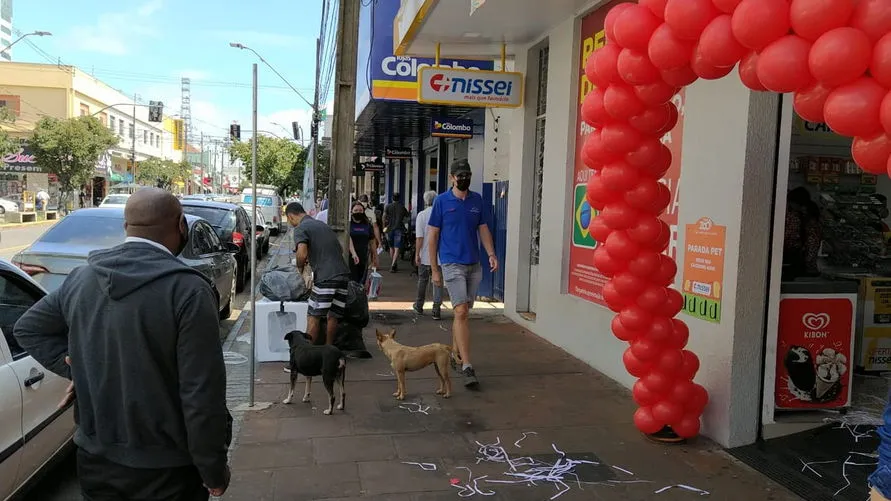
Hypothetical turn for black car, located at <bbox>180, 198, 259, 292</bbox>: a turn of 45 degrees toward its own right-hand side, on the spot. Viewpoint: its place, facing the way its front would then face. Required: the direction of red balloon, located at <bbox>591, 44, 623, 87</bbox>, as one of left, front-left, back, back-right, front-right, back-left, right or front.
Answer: back-right

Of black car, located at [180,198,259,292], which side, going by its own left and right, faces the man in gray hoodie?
back

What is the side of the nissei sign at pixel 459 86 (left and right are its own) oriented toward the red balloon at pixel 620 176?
front

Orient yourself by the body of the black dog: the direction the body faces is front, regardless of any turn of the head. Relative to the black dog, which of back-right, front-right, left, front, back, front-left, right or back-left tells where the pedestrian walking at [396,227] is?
front-right

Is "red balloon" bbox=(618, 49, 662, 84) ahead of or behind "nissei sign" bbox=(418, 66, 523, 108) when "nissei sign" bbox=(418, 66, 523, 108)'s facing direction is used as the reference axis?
ahead

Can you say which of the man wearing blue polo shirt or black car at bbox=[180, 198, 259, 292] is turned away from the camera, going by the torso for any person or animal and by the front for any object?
the black car

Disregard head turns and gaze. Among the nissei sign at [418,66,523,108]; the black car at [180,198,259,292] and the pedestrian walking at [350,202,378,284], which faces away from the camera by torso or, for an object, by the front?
the black car

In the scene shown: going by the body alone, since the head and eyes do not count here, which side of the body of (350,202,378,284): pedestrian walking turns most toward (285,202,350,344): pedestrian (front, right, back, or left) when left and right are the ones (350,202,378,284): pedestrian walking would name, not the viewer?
front

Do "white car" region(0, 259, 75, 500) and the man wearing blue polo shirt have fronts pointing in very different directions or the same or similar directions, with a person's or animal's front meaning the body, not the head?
very different directions

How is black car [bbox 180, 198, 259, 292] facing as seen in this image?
away from the camera

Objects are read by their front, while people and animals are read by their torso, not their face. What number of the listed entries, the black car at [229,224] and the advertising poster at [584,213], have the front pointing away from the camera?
1

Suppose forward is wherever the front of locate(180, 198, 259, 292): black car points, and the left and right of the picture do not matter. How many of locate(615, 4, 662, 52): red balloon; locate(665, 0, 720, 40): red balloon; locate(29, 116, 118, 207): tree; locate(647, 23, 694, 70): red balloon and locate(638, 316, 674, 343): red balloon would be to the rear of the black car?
4

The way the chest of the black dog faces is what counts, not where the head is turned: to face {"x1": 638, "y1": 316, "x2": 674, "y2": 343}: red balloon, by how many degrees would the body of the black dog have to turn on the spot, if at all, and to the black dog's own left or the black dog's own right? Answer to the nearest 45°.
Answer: approximately 180°

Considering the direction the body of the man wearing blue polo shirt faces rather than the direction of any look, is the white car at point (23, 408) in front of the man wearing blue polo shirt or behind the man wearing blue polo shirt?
in front

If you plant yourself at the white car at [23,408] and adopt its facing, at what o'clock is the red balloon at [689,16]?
The red balloon is roughly at 3 o'clock from the white car.
